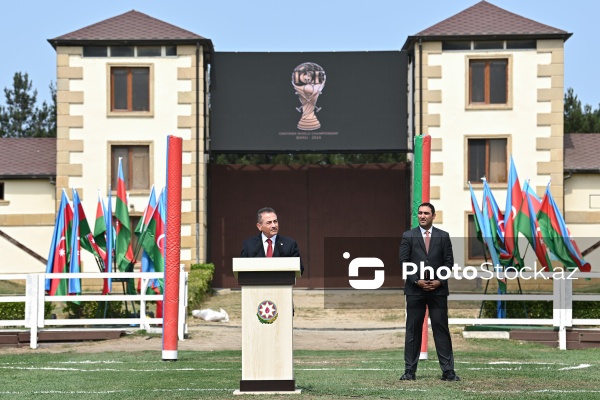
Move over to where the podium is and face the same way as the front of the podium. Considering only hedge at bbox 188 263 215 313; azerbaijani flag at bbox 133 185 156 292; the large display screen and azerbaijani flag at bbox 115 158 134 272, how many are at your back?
4

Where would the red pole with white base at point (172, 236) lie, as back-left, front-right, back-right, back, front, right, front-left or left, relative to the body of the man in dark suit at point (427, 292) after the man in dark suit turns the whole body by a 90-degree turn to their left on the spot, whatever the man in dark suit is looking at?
back-left

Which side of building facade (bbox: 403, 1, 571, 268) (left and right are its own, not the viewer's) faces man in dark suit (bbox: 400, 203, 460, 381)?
front

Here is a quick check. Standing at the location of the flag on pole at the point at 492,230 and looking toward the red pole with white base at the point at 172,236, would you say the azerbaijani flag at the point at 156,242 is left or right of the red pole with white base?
right

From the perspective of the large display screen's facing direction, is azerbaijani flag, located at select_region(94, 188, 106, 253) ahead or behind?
ahead

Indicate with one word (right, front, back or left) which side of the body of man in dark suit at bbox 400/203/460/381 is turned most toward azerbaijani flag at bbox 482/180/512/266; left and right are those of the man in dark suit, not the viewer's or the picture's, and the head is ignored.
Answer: back

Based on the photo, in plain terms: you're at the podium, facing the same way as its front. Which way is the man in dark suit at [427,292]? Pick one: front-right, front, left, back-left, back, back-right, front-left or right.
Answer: back-left

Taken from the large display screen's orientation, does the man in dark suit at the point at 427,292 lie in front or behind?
in front

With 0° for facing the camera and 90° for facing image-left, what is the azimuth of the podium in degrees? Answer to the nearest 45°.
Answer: approximately 0°

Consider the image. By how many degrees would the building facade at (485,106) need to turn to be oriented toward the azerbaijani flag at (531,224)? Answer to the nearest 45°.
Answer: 0° — it already faces it

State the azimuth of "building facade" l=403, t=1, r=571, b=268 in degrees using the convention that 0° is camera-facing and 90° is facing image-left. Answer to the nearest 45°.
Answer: approximately 0°
